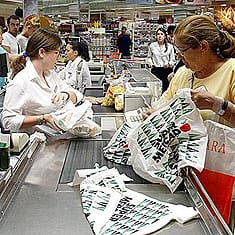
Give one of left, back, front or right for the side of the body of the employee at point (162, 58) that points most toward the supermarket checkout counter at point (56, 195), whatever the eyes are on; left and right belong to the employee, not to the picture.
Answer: front

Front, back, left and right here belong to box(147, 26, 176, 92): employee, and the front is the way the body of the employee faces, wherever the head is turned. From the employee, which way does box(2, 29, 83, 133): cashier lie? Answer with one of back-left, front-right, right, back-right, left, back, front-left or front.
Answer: front

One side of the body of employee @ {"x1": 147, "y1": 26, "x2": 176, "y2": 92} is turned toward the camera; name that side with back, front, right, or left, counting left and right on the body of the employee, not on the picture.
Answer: front

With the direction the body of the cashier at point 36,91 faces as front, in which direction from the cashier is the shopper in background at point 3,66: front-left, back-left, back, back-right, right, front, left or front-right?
back-left

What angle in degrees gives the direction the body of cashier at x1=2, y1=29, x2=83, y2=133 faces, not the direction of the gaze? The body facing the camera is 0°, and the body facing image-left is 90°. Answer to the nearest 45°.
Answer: approximately 315°

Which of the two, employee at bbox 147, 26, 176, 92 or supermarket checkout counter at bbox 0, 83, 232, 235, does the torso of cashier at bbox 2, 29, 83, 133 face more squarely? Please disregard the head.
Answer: the supermarket checkout counter

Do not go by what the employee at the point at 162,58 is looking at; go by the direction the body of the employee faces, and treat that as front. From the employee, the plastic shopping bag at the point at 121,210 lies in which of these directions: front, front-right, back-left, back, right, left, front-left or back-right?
front

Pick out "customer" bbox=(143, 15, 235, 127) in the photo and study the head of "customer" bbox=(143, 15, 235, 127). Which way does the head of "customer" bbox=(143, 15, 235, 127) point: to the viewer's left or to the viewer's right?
to the viewer's left

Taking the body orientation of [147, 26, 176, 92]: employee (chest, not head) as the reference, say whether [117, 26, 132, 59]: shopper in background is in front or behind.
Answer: behind

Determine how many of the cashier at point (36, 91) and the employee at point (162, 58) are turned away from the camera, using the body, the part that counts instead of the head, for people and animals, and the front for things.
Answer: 0

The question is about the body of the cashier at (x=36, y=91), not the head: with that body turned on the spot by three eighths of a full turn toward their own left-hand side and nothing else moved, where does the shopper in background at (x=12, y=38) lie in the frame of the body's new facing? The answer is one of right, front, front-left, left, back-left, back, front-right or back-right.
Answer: front
